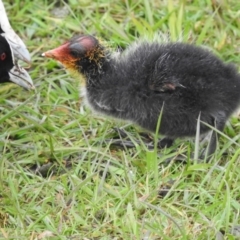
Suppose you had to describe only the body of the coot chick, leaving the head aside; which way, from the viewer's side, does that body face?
to the viewer's left
